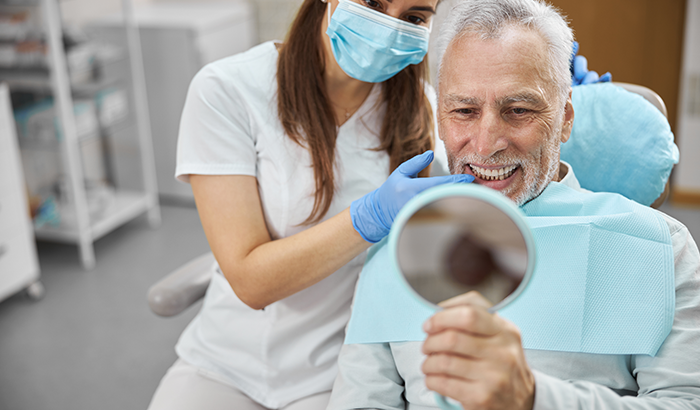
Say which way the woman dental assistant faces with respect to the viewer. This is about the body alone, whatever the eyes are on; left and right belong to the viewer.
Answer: facing the viewer and to the right of the viewer

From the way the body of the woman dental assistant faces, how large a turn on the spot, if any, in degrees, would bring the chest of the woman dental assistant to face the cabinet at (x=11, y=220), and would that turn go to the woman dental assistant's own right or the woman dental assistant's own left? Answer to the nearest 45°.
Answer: approximately 180°

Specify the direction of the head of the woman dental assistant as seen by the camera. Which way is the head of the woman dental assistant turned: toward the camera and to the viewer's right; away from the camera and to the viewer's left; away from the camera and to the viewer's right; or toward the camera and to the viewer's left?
toward the camera and to the viewer's right

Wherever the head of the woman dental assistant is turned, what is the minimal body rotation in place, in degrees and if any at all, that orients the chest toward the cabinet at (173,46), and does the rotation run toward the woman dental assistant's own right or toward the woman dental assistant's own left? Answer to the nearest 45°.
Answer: approximately 135° to the woman dental assistant's own left

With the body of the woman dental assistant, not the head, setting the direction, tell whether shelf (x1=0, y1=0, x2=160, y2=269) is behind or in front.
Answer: behind
